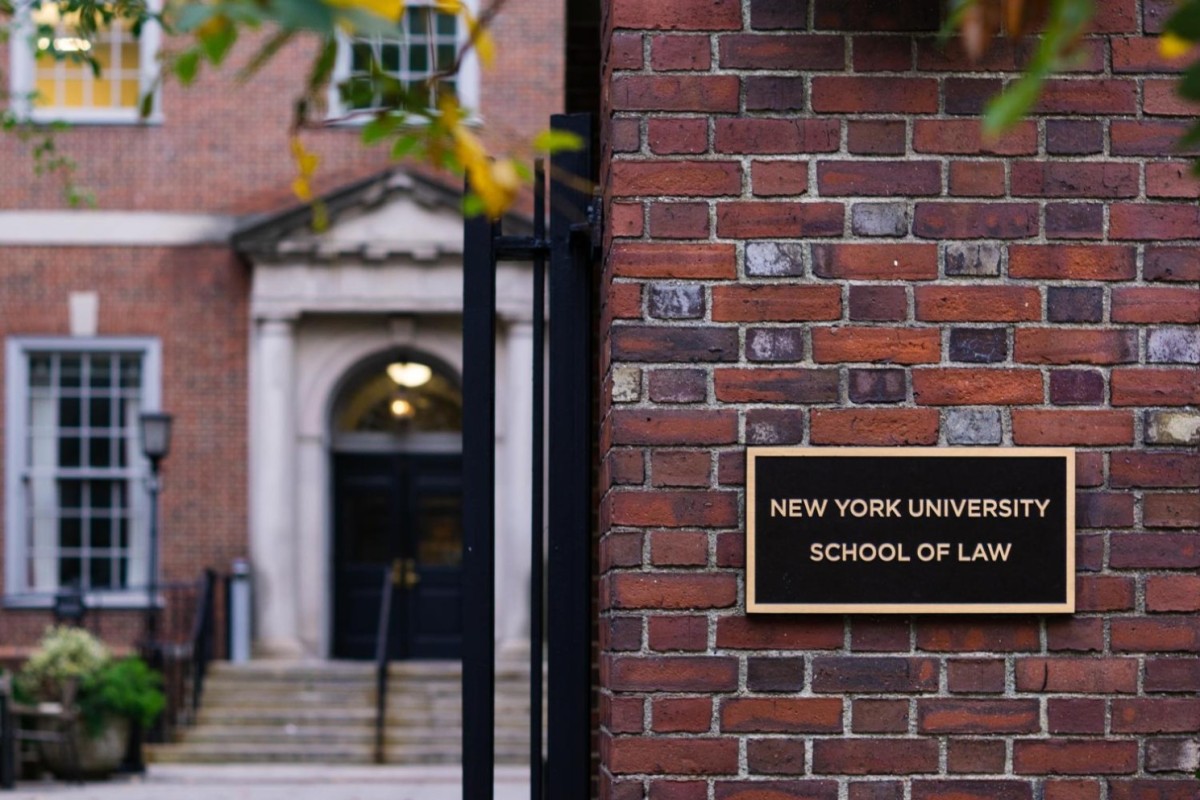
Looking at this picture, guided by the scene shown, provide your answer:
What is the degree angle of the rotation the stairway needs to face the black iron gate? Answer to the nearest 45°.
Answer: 0° — it already faces it

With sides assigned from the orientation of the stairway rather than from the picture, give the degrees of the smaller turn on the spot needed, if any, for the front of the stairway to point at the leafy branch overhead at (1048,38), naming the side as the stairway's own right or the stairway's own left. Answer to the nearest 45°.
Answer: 0° — it already faces it

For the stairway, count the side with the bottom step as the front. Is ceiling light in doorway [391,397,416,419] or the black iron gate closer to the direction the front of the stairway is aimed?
the black iron gate

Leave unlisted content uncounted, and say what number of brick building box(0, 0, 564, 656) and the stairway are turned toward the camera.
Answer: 2

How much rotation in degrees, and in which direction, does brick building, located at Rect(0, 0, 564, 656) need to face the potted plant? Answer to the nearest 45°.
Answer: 0° — it already faces it

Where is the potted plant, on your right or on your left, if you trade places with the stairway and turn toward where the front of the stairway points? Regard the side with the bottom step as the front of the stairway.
on your right

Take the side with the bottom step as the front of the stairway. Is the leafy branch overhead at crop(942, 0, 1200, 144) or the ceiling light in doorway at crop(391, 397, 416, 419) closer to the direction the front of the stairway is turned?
the leafy branch overhead

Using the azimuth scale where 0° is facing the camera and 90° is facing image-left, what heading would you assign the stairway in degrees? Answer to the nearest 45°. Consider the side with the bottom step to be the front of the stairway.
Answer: approximately 0°
